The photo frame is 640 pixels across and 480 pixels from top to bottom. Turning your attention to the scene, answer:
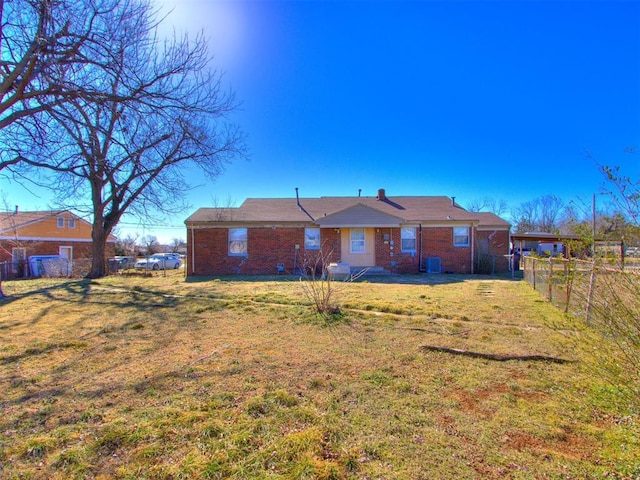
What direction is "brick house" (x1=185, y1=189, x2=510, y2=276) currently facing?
away from the camera

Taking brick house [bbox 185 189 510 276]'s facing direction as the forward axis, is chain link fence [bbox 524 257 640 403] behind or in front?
behind

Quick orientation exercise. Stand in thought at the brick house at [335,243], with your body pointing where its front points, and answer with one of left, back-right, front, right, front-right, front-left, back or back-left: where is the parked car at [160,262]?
front-left
